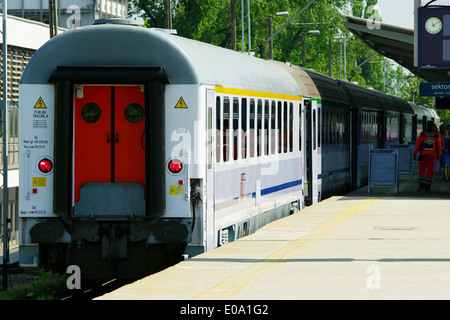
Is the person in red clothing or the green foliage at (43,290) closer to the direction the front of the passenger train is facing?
the person in red clothing

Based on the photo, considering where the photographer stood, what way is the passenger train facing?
facing away from the viewer and to the right of the viewer

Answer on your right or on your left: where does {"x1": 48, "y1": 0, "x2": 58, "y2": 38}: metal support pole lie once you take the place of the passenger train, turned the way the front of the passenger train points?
on your left

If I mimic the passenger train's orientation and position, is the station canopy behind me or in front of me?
in front

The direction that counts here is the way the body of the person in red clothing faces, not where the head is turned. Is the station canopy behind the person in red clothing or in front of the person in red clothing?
in front
